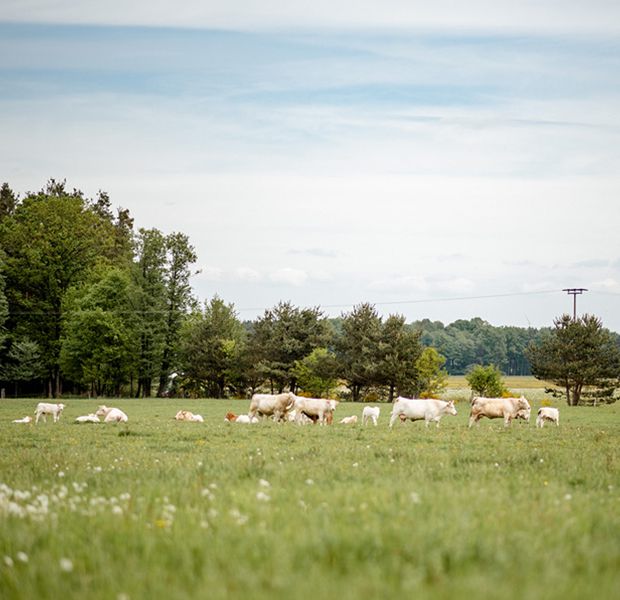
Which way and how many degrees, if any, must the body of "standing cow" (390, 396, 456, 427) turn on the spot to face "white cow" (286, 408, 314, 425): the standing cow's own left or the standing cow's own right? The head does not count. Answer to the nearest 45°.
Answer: approximately 135° to the standing cow's own left

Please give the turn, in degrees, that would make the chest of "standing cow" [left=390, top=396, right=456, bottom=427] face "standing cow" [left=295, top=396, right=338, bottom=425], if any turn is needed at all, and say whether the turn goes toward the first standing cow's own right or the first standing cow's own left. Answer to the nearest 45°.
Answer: approximately 135° to the first standing cow's own left

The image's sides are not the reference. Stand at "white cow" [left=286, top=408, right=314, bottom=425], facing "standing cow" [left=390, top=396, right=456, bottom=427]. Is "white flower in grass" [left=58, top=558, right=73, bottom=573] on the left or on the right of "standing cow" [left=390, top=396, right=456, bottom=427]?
right

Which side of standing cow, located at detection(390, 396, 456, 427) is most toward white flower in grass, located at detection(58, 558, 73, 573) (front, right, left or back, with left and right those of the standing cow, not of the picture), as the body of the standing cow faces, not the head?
right

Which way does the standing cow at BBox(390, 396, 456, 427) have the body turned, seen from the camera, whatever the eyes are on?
to the viewer's right

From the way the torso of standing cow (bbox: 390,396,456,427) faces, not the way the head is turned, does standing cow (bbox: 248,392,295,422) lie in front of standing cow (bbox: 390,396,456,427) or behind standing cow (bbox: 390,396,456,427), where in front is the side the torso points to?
behind
